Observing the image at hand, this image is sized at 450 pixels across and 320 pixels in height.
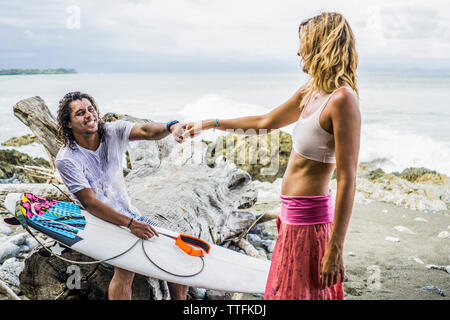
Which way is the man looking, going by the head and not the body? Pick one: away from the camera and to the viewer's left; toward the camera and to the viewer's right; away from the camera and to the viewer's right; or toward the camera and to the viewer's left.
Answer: toward the camera and to the viewer's right

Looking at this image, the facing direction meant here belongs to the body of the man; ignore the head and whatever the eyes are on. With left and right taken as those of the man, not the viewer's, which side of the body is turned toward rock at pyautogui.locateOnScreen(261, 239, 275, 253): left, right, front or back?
left

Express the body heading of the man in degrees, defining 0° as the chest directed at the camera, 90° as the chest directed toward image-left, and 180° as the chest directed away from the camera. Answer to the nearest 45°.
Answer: approximately 315°

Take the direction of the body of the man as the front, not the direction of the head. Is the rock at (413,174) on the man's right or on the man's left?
on the man's left

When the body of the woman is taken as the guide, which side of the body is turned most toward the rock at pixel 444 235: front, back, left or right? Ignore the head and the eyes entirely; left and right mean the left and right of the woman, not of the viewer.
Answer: back

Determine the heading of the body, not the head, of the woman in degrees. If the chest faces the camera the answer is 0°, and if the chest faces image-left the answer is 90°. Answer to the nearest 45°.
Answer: approximately 45°

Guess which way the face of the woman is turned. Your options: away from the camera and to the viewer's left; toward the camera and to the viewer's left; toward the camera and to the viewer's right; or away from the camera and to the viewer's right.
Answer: away from the camera and to the viewer's left

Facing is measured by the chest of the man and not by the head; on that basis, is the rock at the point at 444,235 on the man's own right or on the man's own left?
on the man's own left
